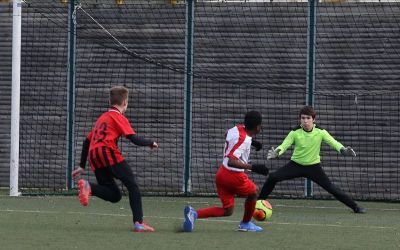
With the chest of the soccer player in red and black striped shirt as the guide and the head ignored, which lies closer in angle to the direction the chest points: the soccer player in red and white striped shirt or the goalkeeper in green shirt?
the goalkeeper in green shirt

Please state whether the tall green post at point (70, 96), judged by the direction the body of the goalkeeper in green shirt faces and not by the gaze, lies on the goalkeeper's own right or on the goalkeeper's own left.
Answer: on the goalkeeper's own right

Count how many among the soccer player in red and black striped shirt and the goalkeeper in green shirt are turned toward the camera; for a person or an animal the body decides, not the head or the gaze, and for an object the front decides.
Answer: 1

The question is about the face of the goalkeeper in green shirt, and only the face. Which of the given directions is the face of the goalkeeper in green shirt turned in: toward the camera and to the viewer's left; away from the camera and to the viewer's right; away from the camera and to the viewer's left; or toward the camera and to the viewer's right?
toward the camera and to the viewer's left

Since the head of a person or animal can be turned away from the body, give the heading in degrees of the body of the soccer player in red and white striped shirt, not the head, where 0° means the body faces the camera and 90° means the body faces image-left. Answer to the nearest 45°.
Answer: approximately 270°

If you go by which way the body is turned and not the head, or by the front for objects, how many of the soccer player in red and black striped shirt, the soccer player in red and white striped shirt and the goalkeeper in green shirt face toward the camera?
1

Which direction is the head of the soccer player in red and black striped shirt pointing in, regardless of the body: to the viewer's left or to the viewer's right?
to the viewer's right

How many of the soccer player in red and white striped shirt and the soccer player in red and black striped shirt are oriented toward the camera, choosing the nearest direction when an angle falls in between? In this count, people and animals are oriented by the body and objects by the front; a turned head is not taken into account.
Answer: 0

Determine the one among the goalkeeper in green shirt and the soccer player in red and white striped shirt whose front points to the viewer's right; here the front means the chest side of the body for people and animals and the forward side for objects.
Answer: the soccer player in red and white striped shirt

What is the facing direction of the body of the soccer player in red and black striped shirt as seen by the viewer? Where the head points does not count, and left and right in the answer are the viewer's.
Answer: facing away from the viewer and to the right of the viewer

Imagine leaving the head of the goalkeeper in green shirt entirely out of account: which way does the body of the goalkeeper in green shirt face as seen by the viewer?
toward the camera

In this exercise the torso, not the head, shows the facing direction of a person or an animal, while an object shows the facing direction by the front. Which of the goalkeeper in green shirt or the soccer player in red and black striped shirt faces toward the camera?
the goalkeeper in green shirt
